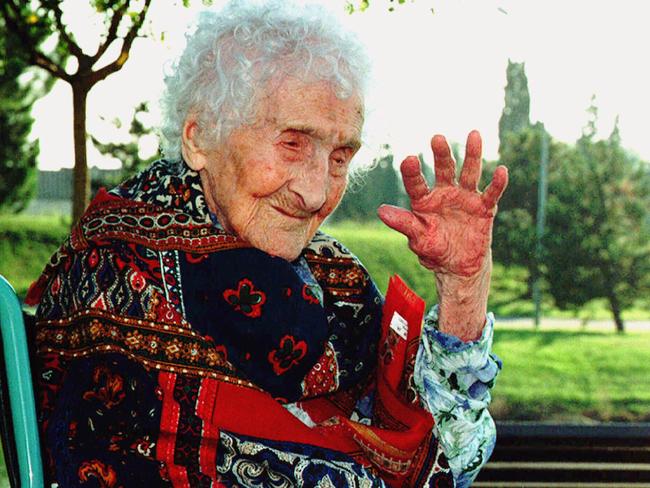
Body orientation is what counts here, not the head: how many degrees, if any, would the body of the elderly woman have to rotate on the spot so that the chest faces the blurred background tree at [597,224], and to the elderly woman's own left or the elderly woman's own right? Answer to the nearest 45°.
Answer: approximately 90° to the elderly woman's own left

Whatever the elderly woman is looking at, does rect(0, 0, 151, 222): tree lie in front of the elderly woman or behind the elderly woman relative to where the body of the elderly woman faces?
behind

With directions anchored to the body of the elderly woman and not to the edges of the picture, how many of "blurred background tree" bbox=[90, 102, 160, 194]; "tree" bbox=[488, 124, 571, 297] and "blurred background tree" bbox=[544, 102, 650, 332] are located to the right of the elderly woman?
0

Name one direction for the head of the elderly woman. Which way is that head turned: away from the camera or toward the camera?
toward the camera

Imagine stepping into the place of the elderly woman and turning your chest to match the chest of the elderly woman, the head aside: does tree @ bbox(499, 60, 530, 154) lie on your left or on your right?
on your left

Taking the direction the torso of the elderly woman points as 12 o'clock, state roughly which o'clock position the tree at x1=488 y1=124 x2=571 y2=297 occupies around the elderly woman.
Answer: The tree is roughly at 8 o'clock from the elderly woman.

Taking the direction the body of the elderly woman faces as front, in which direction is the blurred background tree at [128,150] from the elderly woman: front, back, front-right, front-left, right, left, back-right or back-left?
back-left
